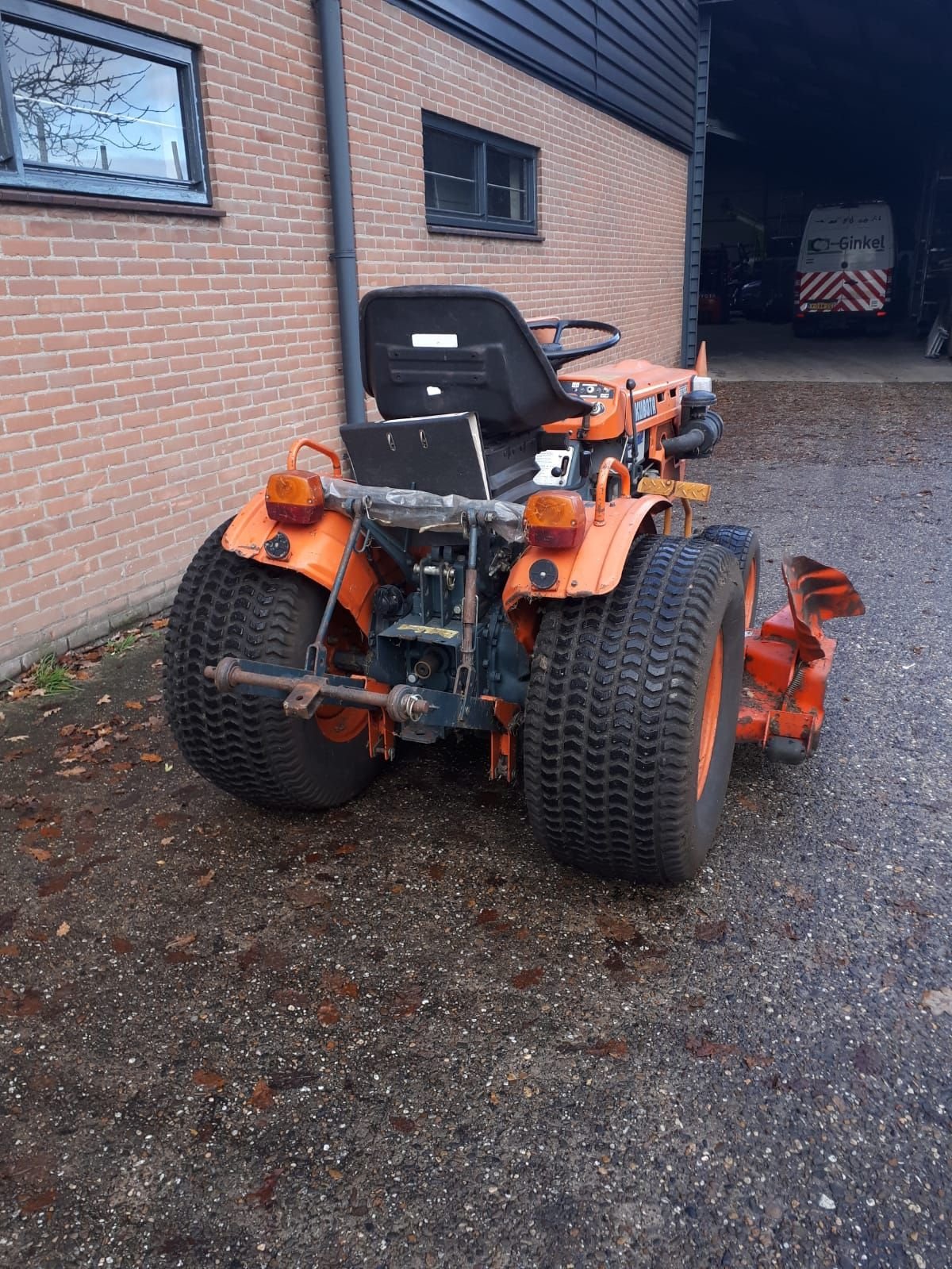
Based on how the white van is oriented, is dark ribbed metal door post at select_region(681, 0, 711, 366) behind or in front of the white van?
behind

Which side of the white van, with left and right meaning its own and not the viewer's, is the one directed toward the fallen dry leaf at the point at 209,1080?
back

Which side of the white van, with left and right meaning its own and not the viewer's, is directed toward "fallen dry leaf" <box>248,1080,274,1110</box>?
back

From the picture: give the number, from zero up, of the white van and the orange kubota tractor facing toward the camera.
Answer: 0

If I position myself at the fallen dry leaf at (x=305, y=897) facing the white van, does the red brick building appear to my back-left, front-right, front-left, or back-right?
front-left

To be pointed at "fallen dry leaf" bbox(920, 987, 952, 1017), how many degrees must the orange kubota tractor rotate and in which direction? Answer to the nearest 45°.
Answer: approximately 90° to its right

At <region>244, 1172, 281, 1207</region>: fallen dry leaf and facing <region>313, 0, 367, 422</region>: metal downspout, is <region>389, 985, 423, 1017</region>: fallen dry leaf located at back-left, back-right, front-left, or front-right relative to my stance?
front-right

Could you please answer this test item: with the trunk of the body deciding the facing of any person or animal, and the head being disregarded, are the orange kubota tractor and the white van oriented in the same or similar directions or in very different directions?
same or similar directions

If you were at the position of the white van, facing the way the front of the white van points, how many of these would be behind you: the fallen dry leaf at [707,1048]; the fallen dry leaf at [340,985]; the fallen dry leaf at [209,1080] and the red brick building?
4

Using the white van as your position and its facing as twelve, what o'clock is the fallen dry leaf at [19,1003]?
The fallen dry leaf is roughly at 6 o'clock from the white van.

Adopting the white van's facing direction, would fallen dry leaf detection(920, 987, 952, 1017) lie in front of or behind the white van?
behind

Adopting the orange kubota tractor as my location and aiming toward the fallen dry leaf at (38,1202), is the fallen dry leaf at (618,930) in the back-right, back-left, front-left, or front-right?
front-left

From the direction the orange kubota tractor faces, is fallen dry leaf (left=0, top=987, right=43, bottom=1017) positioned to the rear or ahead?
to the rear

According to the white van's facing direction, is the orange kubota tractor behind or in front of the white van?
behind

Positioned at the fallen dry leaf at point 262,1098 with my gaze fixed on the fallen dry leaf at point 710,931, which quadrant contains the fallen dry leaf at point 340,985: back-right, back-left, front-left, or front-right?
front-left

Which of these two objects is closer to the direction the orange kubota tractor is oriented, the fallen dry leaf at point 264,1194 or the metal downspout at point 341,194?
the metal downspout

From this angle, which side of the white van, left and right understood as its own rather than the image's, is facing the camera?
back

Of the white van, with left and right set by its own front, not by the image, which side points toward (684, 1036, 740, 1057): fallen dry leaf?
back

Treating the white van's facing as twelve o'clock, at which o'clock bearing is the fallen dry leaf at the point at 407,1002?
The fallen dry leaf is roughly at 6 o'clock from the white van.

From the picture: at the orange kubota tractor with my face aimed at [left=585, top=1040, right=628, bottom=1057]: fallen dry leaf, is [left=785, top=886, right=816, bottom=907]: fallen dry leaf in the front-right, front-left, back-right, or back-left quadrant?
front-left

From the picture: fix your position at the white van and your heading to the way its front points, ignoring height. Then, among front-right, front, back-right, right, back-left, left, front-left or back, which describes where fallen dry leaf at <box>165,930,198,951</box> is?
back
